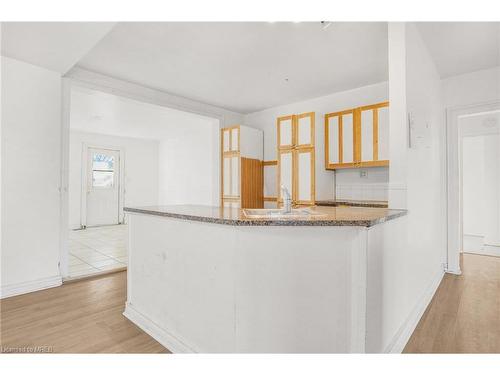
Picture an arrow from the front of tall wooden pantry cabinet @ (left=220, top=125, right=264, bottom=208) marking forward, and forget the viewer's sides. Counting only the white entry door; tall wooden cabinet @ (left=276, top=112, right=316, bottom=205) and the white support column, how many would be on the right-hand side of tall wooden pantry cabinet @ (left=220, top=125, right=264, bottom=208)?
1

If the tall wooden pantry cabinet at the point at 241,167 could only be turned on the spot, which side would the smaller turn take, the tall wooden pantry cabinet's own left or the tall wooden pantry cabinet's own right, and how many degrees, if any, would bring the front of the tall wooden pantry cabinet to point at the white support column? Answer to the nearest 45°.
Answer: approximately 90° to the tall wooden pantry cabinet's own left

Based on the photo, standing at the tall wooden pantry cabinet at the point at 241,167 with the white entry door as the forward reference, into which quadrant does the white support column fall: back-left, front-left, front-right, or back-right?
back-left

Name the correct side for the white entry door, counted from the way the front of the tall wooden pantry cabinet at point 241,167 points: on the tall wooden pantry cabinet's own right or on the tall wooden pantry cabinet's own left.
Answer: on the tall wooden pantry cabinet's own right

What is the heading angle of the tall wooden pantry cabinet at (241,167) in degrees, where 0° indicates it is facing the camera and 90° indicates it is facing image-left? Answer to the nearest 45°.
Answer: approximately 45°

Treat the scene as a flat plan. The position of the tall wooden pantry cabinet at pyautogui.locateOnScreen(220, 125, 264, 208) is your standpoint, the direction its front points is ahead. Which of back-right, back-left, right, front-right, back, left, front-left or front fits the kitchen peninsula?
front-left

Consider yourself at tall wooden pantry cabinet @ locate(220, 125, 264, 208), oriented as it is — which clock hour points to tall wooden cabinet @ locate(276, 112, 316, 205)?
tall wooden cabinet @ locate(276, 112, 316, 205) is roughly at 9 o'clock from tall wooden pantry cabinet @ locate(220, 125, 264, 208).
